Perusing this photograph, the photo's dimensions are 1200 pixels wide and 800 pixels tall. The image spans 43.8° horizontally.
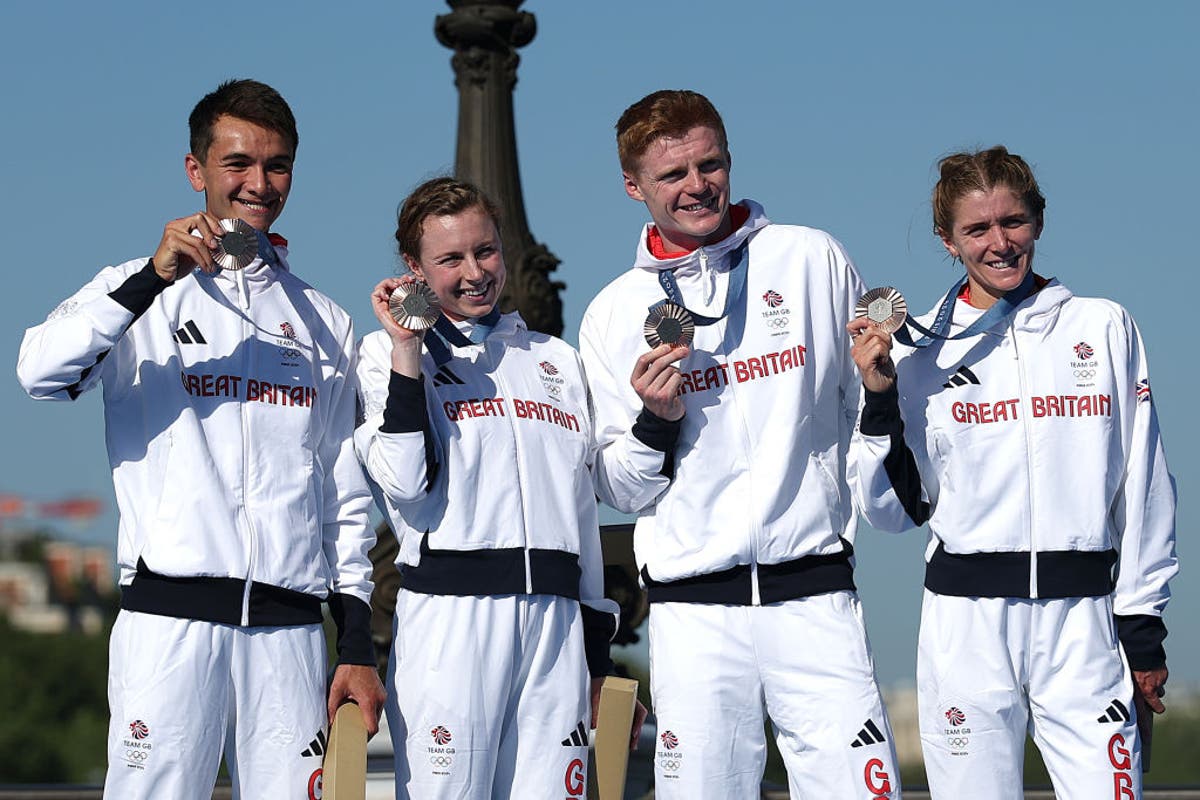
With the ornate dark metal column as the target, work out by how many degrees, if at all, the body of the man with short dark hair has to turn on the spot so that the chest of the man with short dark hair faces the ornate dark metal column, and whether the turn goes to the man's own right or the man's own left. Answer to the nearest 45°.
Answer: approximately 180°

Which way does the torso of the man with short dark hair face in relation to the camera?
toward the camera
